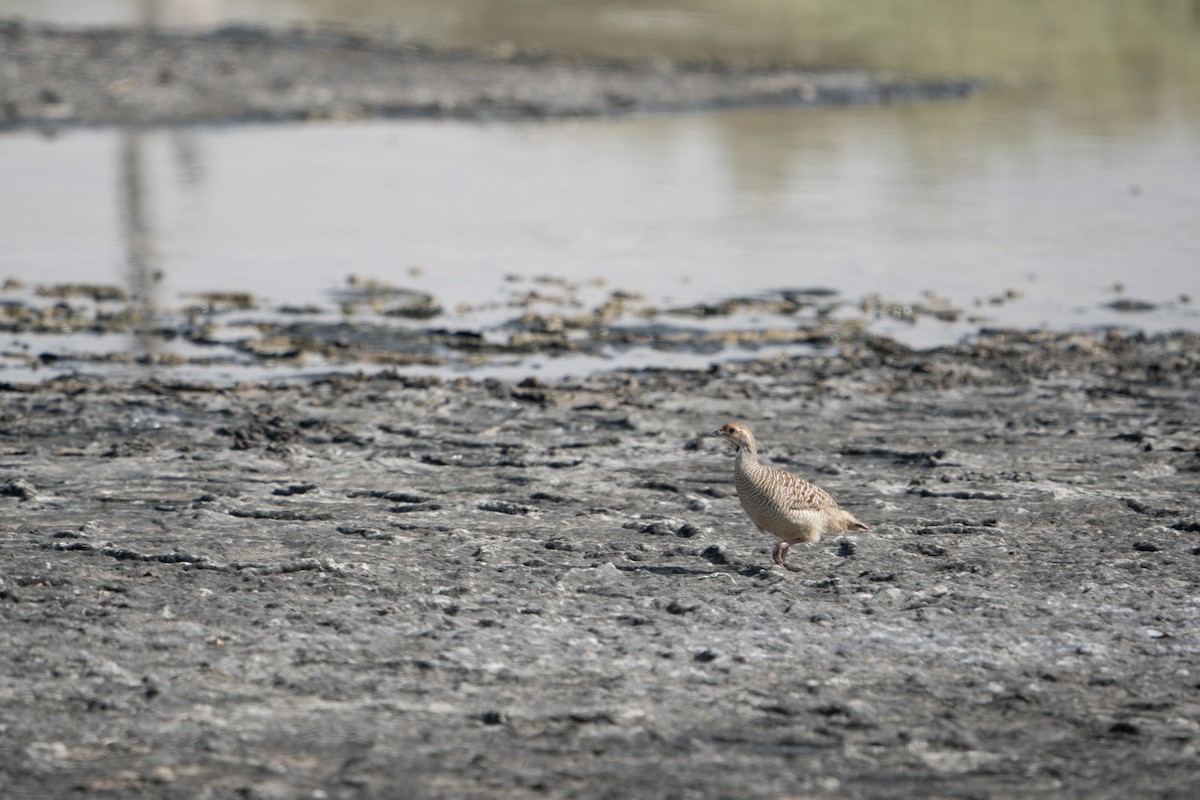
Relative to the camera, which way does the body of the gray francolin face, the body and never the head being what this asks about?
to the viewer's left
